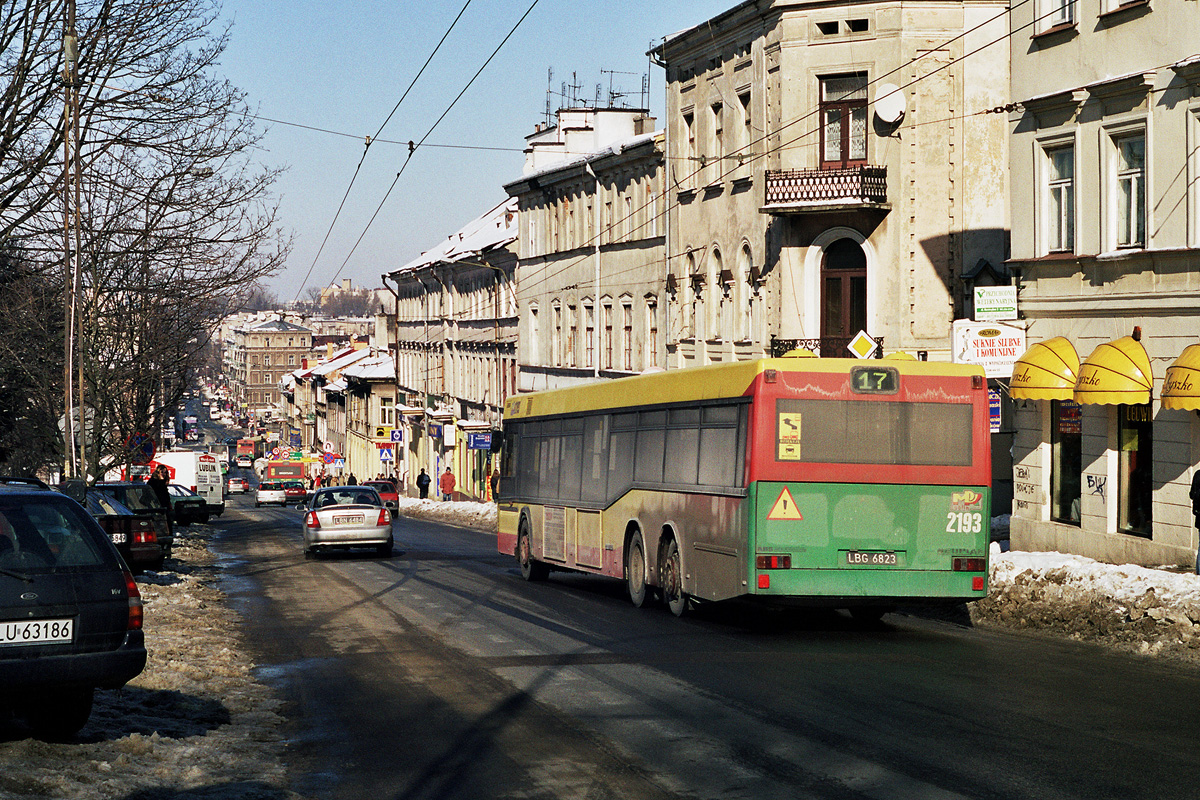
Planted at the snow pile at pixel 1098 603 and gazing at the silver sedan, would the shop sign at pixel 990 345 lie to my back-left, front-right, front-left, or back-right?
front-right

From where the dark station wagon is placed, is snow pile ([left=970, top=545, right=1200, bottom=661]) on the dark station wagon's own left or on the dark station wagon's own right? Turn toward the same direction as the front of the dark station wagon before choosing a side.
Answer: on the dark station wagon's own right

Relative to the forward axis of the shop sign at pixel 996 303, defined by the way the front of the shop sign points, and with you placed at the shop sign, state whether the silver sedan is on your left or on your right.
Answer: on your right

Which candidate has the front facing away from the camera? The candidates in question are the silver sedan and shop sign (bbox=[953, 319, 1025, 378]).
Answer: the silver sedan

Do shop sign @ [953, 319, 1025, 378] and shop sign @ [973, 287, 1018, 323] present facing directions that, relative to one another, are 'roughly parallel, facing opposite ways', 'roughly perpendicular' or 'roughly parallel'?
roughly parallel

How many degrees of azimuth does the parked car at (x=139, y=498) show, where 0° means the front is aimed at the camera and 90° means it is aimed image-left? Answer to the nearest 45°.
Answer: approximately 135°

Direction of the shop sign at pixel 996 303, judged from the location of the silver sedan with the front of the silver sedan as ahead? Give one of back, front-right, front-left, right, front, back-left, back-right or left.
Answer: back-right

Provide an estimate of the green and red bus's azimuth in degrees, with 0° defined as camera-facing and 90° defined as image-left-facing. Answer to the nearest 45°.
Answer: approximately 135°

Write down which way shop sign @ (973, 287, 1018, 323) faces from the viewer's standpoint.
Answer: facing the viewer

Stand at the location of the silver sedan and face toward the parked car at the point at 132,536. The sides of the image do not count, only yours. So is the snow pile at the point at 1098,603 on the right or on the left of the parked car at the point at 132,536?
left

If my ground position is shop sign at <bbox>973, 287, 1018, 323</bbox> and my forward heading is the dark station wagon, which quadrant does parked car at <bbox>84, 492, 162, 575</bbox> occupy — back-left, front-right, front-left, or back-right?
front-right

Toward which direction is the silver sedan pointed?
away from the camera

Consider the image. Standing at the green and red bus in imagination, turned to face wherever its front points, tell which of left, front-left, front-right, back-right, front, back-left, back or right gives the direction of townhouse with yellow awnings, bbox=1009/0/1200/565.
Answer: right

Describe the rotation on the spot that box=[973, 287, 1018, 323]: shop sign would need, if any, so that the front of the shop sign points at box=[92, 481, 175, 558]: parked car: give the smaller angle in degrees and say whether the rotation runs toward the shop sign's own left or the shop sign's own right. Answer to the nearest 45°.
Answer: approximately 90° to the shop sign's own right
